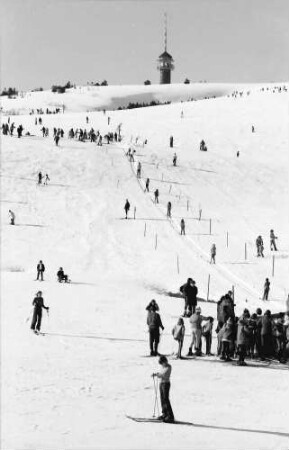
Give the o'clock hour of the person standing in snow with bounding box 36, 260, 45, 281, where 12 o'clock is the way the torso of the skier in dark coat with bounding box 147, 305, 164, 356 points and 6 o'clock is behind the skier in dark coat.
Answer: The person standing in snow is roughly at 11 o'clock from the skier in dark coat.

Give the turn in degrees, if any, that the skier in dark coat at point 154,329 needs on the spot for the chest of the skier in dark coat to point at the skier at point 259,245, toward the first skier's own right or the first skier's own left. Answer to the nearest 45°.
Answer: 0° — they already face them

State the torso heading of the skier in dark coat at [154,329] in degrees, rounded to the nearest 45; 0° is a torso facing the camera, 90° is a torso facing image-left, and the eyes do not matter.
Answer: approximately 180°

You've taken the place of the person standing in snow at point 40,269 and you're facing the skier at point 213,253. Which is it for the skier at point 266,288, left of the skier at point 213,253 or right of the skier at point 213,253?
right
